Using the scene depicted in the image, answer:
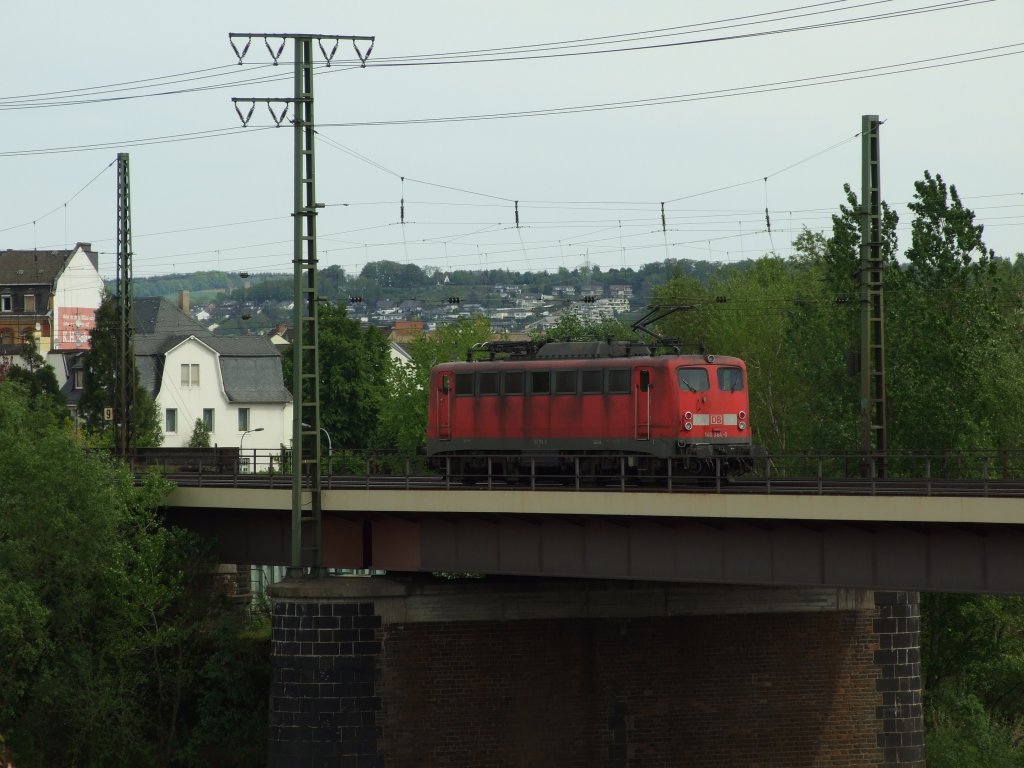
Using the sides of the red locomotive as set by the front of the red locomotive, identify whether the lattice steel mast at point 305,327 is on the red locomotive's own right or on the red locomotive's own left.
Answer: on the red locomotive's own right

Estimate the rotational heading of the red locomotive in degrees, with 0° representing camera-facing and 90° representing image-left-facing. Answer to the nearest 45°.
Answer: approximately 315°
